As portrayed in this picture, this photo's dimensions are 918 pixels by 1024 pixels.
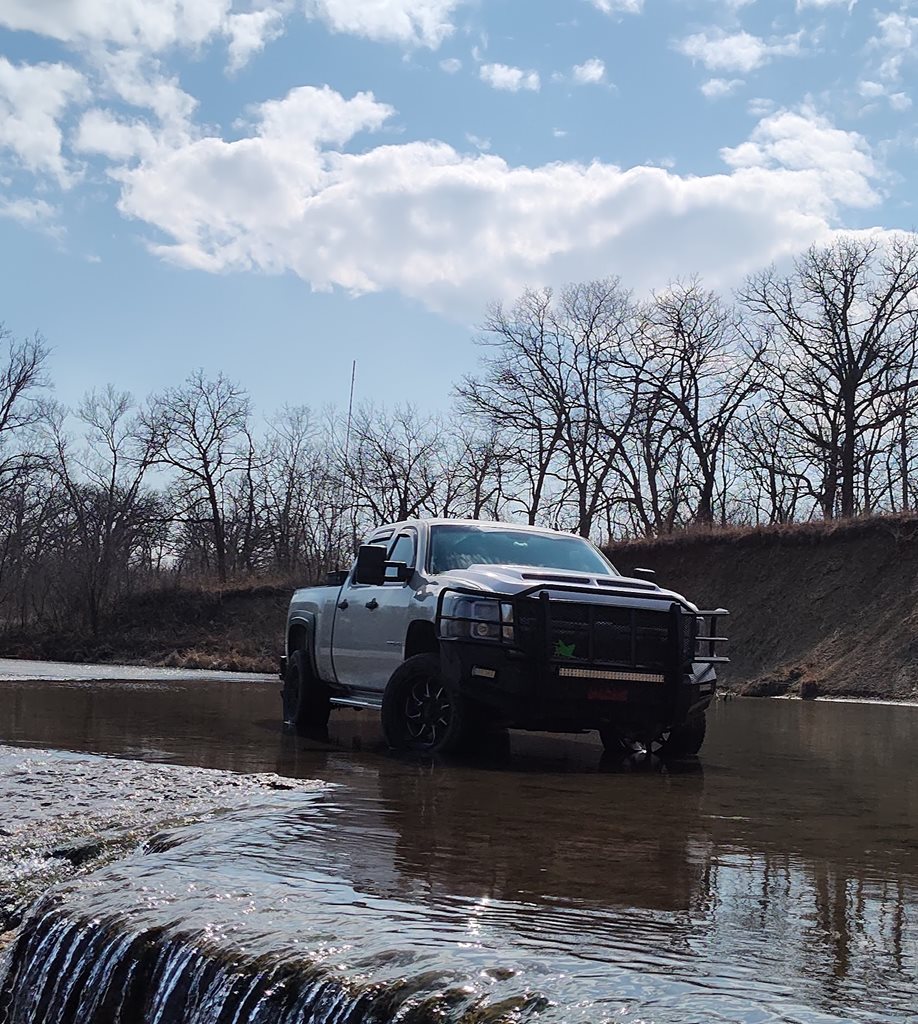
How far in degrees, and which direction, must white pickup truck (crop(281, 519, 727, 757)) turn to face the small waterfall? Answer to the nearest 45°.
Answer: approximately 45° to its right

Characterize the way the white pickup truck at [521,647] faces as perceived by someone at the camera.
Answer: facing the viewer and to the right of the viewer

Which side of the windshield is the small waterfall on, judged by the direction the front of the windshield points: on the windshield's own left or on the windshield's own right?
on the windshield's own right
